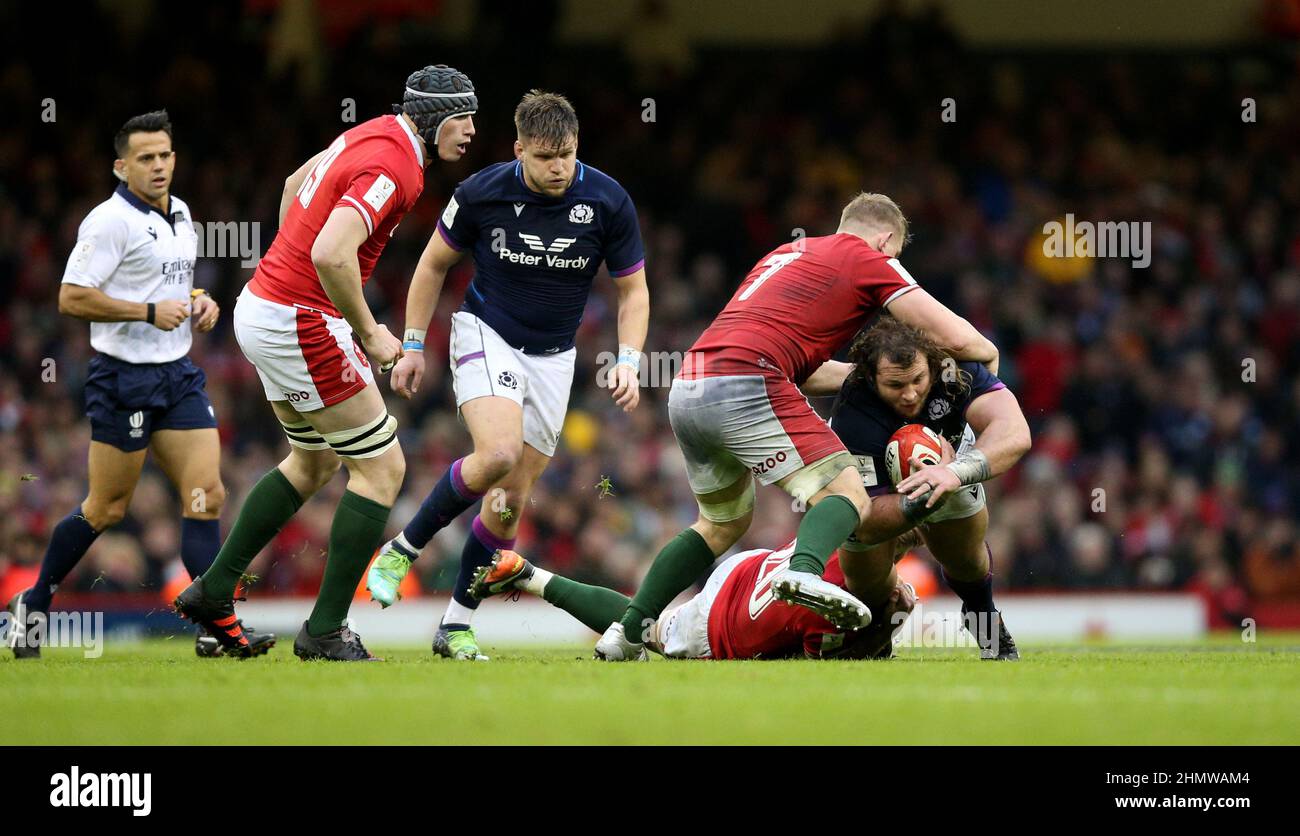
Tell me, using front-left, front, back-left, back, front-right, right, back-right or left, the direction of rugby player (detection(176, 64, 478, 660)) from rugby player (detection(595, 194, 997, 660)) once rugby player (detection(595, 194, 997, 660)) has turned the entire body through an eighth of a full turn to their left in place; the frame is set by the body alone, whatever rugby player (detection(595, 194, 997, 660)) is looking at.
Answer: left

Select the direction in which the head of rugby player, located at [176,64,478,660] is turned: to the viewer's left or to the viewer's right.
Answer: to the viewer's right

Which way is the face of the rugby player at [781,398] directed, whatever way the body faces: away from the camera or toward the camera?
away from the camera

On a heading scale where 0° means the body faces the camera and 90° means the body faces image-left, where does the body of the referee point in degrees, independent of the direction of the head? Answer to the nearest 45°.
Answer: approximately 315°

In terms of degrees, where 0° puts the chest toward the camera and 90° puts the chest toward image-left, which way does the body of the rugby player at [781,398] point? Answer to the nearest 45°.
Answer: approximately 225°

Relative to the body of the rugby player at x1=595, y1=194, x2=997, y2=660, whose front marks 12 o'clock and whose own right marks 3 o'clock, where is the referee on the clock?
The referee is roughly at 8 o'clock from the rugby player.

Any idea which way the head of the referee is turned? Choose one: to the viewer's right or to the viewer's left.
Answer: to the viewer's right
